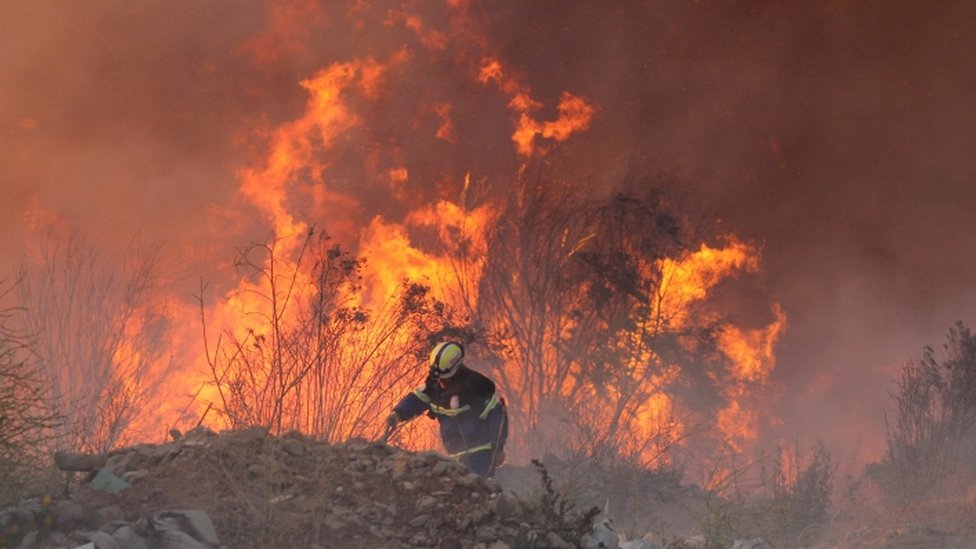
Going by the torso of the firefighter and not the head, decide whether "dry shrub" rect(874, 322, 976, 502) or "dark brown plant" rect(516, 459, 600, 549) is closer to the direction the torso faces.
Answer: the dark brown plant

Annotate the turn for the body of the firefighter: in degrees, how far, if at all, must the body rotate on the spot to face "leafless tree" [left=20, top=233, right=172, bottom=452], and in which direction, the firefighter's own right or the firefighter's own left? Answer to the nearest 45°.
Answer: approximately 90° to the firefighter's own right

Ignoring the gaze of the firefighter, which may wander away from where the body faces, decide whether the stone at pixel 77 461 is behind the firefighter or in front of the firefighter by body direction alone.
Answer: in front

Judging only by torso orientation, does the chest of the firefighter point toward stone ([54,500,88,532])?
yes

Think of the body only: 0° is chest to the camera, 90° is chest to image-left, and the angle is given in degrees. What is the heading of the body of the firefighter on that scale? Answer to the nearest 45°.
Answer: approximately 45°

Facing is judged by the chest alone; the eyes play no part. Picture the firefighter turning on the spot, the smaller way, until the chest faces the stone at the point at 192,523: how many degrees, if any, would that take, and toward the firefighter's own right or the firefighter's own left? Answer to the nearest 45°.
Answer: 0° — they already face it

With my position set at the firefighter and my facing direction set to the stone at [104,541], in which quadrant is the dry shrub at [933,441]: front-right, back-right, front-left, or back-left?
back-left

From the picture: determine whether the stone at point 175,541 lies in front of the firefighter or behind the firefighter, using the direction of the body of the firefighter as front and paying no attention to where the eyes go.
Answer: in front

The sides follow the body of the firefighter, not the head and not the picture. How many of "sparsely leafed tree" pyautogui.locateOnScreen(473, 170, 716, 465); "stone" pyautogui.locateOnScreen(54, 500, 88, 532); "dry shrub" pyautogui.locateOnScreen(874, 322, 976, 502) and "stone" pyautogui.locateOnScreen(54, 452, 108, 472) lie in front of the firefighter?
2

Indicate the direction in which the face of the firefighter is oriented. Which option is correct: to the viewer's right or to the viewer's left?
to the viewer's left

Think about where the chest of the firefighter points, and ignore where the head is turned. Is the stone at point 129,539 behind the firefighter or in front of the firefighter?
in front

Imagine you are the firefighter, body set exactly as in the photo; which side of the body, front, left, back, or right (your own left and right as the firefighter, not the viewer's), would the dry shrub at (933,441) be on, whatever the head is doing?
back

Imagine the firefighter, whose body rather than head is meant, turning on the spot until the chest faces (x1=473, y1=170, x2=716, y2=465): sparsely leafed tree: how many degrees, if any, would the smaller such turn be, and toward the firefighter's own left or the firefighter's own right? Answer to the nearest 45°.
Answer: approximately 135° to the firefighter's own right
